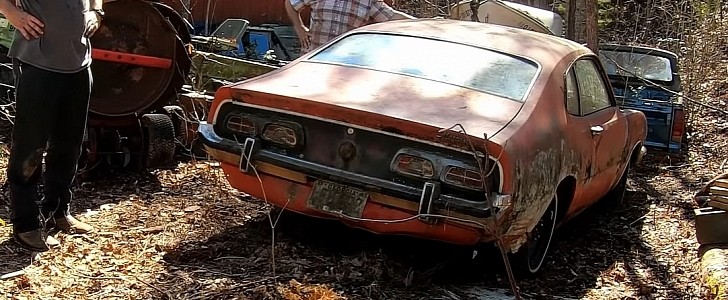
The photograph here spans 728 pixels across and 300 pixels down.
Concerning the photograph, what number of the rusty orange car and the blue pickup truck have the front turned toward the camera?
0

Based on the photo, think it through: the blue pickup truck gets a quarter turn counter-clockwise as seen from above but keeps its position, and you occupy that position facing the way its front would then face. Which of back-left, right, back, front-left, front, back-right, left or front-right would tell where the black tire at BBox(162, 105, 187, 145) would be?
front-left

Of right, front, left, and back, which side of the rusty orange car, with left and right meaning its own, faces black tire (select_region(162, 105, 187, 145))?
left

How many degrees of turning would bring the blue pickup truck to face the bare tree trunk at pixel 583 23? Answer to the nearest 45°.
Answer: approximately 45° to its left

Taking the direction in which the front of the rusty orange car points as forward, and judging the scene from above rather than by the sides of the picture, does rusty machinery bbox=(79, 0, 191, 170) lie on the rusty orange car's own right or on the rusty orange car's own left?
on the rusty orange car's own left

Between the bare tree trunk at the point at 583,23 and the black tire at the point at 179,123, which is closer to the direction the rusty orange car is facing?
the bare tree trunk

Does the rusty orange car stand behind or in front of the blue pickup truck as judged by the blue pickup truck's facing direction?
behind

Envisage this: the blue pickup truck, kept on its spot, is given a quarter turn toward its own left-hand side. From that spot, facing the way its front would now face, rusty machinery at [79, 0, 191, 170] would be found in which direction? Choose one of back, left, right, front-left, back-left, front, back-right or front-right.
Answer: front-left

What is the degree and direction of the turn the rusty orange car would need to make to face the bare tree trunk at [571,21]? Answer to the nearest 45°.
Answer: approximately 45° to its left

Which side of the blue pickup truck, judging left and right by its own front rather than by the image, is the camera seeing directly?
back
